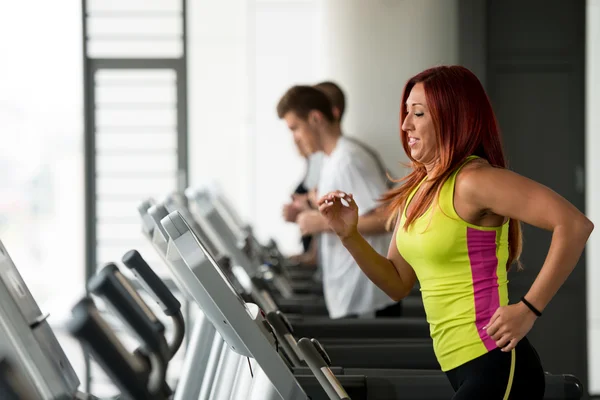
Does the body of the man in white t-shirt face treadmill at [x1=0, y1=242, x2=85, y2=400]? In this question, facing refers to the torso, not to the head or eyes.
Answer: no

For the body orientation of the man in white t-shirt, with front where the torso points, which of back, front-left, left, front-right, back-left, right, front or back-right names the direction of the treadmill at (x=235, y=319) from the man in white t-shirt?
left

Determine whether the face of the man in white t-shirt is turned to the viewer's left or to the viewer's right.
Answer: to the viewer's left

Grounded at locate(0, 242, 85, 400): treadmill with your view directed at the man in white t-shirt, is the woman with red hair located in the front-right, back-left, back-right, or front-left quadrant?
front-right

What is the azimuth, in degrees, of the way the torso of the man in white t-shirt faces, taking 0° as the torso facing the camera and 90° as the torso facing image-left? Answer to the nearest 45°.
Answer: approximately 90°

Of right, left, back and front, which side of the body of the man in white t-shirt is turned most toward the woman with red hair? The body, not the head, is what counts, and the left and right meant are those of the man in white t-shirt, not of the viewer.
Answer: left

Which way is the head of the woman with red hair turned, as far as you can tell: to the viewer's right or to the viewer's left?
to the viewer's left
